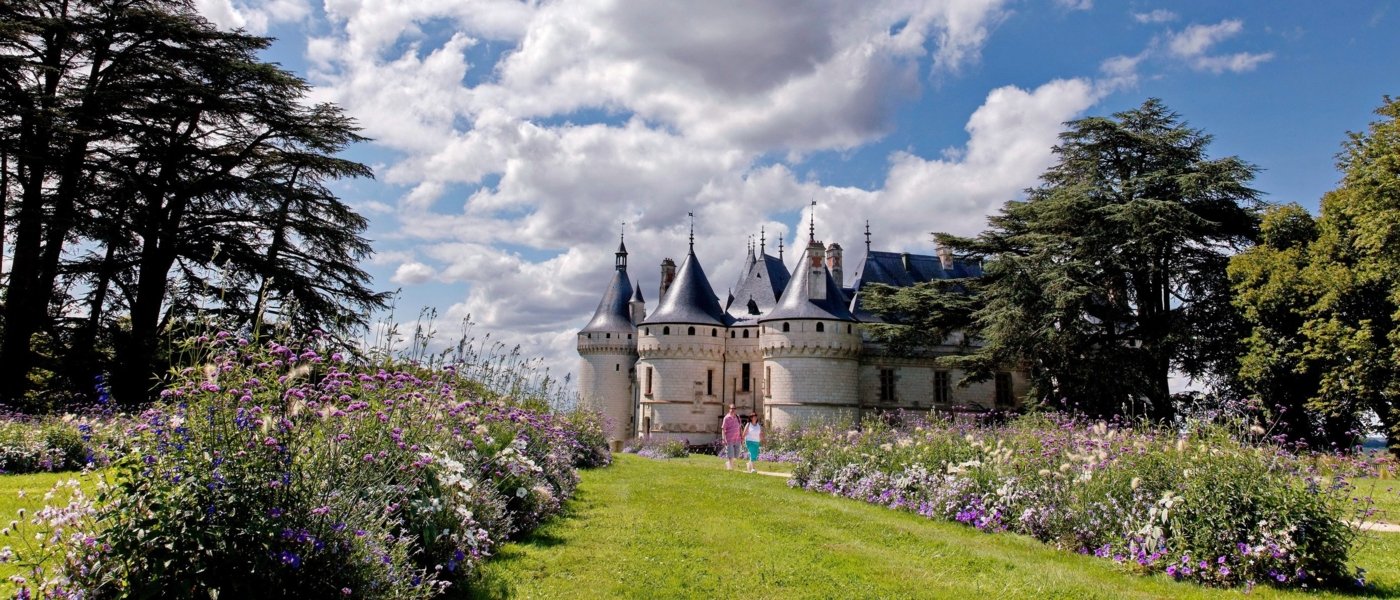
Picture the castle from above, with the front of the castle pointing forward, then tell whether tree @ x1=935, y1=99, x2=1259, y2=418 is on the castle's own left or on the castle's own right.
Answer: on the castle's own left

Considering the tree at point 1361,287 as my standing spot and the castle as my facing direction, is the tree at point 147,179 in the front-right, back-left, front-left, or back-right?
front-left

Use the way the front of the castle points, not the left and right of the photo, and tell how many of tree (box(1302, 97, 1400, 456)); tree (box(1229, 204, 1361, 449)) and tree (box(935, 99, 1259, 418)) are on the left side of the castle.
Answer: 3

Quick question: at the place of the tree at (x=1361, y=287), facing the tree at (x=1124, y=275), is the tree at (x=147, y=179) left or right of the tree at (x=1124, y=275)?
left

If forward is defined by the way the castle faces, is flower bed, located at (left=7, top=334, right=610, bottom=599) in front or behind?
in front

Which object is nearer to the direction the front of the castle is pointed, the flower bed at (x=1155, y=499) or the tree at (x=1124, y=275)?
the flower bed

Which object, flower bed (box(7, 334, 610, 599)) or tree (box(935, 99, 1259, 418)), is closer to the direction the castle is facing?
the flower bed

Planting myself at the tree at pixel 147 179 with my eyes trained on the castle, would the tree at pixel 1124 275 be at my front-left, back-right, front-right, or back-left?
front-right

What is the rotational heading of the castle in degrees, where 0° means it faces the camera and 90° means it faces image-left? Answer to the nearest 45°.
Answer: approximately 45°

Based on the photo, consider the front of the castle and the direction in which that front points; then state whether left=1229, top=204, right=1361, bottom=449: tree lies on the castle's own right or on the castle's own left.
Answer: on the castle's own left

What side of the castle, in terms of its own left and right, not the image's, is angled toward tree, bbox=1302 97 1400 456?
left

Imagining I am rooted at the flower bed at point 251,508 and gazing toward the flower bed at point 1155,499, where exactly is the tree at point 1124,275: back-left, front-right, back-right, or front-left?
front-left

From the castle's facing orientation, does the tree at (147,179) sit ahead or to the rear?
ahead

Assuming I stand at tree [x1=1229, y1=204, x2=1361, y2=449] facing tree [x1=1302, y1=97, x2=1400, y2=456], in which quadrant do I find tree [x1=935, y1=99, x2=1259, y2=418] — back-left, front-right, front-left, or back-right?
back-right

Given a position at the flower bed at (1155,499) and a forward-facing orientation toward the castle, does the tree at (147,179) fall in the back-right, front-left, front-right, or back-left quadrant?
front-left

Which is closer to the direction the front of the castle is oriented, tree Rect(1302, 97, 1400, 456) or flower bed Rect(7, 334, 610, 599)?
the flower bed

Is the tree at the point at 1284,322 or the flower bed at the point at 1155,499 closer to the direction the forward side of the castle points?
the flower bed

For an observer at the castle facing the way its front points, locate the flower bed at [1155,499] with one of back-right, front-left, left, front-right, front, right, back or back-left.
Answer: front-left
